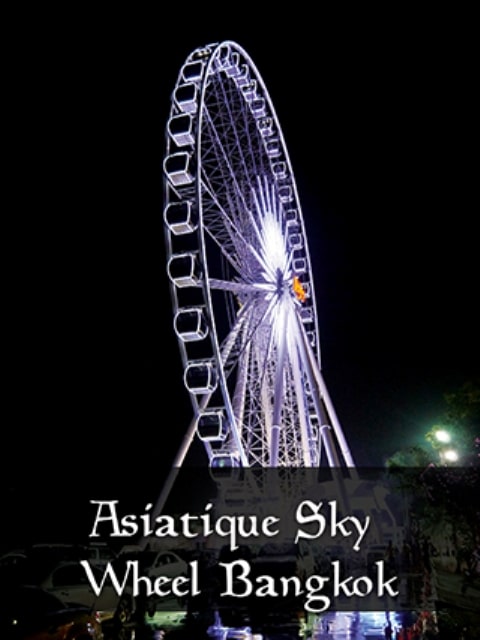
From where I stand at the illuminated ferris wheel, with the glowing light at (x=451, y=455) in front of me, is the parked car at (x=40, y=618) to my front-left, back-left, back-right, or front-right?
front-right
